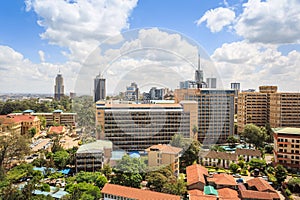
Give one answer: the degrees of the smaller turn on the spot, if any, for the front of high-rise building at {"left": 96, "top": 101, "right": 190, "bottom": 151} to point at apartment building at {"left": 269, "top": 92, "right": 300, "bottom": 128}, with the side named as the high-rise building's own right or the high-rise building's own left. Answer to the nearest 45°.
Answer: approximately 135° to the high-rise building's own left

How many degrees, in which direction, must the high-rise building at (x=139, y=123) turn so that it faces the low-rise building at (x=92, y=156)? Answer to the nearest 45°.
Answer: approximately 90° to its right

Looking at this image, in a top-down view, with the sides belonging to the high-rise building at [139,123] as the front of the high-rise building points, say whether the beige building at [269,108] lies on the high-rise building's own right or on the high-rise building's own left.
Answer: on the high-rise building's own left

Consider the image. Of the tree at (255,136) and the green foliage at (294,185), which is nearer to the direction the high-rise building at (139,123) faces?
the green foliage

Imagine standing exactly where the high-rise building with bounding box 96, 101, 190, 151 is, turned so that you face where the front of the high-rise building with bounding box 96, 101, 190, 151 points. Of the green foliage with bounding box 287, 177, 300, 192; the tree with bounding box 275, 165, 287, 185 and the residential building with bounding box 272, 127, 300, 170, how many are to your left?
3

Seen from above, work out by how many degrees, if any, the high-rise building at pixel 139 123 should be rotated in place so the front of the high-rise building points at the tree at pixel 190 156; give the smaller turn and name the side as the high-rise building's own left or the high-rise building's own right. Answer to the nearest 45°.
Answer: approximately 90° to the high-rise building's own left

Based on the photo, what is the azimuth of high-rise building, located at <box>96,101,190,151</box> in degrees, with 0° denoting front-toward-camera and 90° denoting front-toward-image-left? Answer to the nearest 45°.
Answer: approximately 0°

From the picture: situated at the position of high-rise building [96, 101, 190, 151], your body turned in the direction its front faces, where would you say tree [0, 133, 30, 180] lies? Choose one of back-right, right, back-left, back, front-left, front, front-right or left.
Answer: right

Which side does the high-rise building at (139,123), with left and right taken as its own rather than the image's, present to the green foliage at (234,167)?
left
